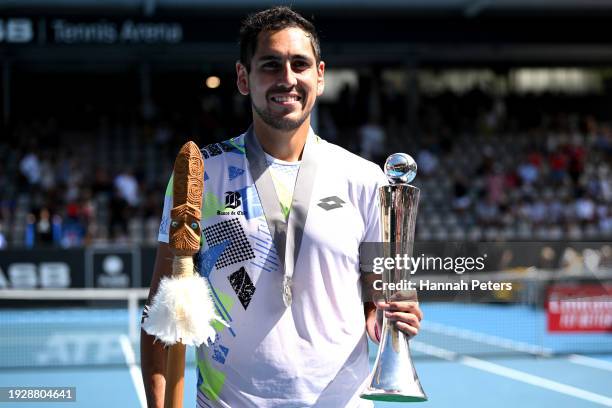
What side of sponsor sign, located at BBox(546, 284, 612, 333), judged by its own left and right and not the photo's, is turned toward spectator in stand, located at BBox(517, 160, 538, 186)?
back

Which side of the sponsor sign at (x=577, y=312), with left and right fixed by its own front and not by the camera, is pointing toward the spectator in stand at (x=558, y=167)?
back

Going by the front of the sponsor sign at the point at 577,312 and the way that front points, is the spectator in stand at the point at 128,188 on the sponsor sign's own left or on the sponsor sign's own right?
on the sponsor sign's own right

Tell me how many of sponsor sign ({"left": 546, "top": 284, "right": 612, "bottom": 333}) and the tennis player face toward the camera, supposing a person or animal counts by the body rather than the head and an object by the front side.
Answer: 2

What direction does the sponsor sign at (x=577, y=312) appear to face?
toward the camera

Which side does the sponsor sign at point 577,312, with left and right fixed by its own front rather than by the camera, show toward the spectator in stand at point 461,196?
back

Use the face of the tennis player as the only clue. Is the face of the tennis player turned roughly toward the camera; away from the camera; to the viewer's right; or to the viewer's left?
toward the camera

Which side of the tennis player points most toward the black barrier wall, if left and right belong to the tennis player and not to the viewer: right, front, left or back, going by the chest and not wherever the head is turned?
back

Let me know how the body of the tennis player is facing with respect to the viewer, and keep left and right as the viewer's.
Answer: facing the viewer

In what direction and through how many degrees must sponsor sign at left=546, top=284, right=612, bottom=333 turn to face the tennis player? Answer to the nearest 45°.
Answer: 0° — it already faces them

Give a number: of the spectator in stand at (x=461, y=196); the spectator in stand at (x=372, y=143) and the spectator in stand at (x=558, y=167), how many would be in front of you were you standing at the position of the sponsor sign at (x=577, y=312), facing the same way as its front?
0

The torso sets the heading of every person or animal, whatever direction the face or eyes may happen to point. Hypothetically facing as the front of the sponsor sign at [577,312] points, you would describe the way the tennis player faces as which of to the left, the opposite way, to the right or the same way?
the same way
